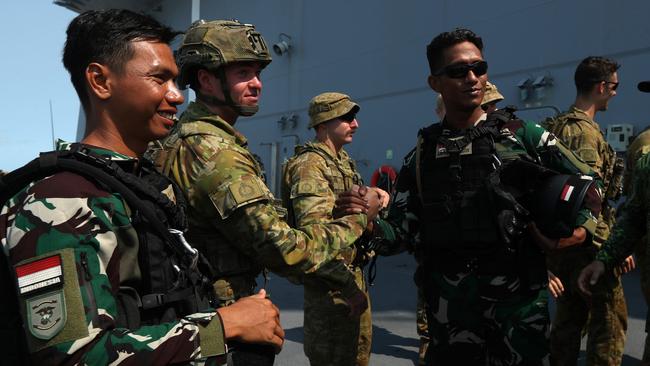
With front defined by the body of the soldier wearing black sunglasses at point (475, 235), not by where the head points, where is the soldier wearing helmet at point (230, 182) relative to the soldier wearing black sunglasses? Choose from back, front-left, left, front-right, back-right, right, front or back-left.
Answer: front-right

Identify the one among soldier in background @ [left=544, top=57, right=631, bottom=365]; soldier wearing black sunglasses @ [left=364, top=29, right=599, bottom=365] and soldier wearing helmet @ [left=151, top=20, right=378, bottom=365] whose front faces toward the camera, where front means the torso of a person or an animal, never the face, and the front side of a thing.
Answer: the soldier wearing black sunglasses

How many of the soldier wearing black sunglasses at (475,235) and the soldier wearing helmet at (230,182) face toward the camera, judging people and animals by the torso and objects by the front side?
1

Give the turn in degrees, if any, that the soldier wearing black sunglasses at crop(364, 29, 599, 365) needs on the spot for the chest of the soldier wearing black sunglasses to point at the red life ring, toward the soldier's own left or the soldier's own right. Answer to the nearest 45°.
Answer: approximately 180°

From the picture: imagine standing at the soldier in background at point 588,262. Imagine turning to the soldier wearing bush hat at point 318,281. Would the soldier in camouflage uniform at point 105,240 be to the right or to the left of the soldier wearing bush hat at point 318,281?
left

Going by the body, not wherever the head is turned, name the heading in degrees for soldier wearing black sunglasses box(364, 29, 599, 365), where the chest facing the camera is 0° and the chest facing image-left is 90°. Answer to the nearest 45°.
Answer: approximately 0°

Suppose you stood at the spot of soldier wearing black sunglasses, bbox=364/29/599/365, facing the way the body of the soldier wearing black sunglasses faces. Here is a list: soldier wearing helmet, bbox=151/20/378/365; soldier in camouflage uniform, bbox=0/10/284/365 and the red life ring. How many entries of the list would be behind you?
1

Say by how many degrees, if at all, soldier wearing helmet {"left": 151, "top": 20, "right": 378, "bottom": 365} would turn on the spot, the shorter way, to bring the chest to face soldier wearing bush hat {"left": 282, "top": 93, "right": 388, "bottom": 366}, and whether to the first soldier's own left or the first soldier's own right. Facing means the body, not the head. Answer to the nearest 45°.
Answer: approximately 90° to the first soldier's own left

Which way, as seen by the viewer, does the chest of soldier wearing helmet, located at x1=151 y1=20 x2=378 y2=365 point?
to the viewer's right

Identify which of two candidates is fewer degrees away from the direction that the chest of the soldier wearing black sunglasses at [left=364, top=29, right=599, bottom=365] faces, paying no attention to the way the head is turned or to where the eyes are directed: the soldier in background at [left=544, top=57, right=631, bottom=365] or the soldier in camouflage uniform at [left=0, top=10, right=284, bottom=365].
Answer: the soldier in camouflage uniform

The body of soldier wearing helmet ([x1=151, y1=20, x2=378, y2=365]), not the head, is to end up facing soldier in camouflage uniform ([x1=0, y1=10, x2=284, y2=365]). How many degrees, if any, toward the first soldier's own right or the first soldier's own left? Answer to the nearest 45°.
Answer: approximately 90° to the first soldier's own right

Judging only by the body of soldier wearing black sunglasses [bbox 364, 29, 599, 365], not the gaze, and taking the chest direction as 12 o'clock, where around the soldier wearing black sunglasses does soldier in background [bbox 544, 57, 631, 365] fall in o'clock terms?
The soldier in background is roughly at 7 o'clock from the soldier wearing black sunglasses.

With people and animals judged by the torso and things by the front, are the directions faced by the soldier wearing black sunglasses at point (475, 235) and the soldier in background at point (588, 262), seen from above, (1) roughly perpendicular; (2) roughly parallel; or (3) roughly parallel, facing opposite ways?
roughly perpendicular
